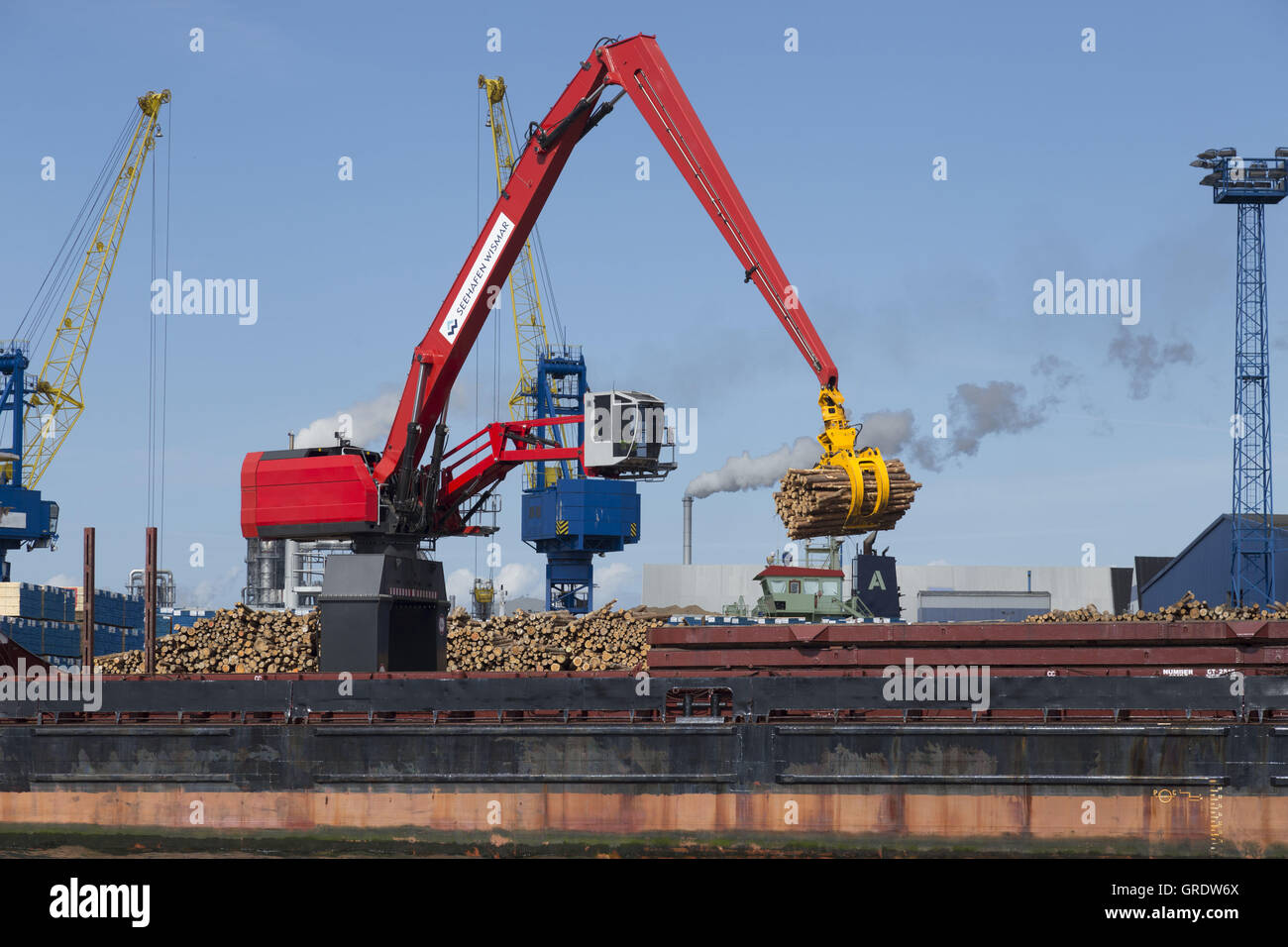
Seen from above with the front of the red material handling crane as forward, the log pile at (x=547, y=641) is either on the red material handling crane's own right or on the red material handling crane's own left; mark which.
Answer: on the red material handling crane's own left

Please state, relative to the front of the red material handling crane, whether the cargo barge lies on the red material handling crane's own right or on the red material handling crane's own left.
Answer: on the red material handling crane's own right

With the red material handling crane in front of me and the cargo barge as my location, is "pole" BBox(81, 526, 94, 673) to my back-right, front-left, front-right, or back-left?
front-left

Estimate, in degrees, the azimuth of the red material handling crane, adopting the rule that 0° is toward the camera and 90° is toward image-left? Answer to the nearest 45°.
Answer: approximately 270°

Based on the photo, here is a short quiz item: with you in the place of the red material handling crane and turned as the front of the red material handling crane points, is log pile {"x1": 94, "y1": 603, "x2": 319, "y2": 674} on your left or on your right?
on your left

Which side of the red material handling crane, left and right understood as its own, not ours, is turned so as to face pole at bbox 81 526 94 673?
back

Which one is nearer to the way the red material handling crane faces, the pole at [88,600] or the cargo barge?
the cargo barge
